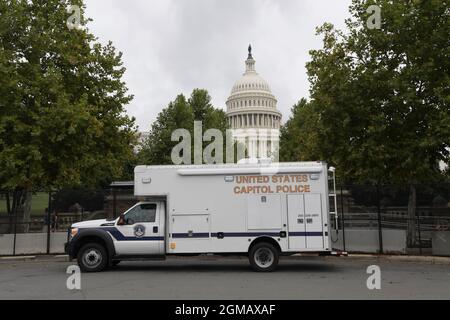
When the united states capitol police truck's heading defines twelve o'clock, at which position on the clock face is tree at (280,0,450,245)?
The tree is roughly at 5 o'clock from the united states capitol police truck.

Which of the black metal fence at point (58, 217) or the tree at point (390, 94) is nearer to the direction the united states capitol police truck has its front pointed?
the black metal fence

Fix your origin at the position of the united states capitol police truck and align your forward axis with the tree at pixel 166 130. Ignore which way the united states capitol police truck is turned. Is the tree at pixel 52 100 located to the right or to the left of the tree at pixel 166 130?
left

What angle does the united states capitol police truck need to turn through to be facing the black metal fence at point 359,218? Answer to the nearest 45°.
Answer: approximately 135° to its right

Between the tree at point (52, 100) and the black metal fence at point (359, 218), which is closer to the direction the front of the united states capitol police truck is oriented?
the tree

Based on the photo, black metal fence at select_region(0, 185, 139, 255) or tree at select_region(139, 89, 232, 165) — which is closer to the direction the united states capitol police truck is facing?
the black metal fence

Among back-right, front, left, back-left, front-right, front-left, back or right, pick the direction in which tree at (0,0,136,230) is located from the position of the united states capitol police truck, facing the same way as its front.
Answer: front-right

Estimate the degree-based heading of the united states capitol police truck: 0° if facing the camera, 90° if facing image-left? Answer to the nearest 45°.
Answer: approximately 90°

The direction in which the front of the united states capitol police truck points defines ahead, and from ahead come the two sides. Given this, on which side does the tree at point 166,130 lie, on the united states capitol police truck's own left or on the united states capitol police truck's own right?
on the united states capitol police truck's own right
